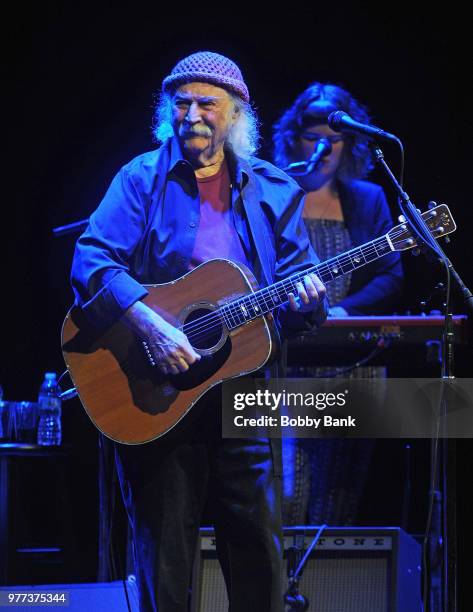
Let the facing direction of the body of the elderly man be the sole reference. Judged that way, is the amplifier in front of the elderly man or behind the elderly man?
behind

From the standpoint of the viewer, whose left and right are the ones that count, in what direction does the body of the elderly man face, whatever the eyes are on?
facing the viewer

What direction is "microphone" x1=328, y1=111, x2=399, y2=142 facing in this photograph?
to the viewer's left

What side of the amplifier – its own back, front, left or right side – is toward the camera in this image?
front

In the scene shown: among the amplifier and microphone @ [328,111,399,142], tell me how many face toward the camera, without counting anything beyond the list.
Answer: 1

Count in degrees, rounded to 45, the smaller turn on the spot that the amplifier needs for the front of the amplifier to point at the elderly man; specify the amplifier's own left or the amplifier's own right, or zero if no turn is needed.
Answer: approximately 45° to the amplifier's own right

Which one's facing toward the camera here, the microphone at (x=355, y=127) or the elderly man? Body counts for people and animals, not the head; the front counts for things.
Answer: the elderly man

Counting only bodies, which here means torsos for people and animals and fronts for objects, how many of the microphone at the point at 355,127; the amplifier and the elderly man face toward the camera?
2
